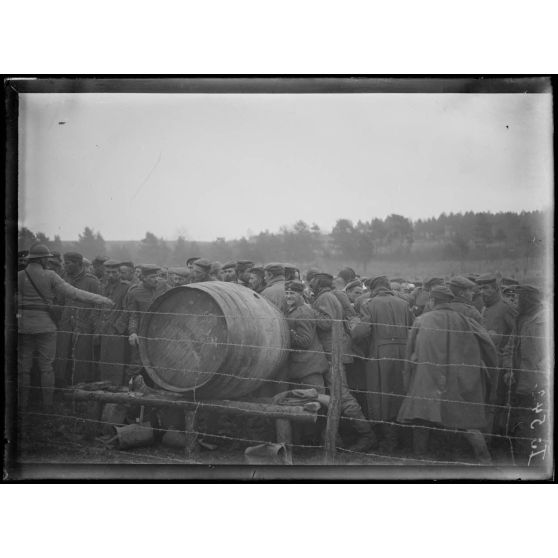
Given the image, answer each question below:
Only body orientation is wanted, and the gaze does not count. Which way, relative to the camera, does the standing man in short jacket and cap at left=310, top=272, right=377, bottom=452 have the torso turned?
to the viewer's left

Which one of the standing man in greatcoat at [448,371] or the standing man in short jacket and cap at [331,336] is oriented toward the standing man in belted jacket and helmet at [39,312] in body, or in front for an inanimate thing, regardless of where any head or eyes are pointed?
the standing man in short jacket and cap at [331,336]

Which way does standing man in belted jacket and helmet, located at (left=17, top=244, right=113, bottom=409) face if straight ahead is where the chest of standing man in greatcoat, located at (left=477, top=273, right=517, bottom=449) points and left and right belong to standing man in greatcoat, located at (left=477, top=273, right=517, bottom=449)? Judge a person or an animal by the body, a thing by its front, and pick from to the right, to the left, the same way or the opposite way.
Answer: to the right

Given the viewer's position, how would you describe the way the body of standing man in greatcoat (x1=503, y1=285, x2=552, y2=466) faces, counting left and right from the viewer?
facing away from the viewer and to the left of the viewer

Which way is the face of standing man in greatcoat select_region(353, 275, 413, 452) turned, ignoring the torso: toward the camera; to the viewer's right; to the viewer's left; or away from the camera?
away from the camera

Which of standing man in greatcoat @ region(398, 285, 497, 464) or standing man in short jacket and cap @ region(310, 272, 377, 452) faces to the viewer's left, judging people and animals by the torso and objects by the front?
standing man in short jacket and cap @ region(310, 272, 377, 452)

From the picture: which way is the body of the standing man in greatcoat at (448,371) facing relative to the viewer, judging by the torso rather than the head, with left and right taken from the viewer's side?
facing away from the viewer

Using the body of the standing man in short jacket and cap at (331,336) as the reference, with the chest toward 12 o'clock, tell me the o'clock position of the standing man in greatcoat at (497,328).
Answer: the standing man in greatcoat at (497,328) is roughly at 6 o'clock from the standing man in short jacket and cap at (331,336).
